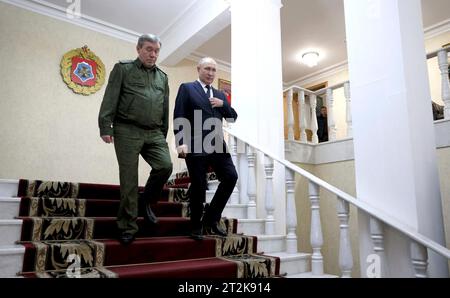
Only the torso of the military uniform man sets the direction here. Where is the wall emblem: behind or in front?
behind

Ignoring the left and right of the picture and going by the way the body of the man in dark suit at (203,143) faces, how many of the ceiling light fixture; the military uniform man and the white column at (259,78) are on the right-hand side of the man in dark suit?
1

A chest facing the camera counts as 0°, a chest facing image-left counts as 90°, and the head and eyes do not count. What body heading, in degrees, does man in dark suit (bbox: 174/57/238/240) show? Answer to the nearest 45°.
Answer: approximately 315°

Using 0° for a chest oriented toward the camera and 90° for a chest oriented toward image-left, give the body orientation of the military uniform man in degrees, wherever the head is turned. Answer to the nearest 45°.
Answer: approximately 315°

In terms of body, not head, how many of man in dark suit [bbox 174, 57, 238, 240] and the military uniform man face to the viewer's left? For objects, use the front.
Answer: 0

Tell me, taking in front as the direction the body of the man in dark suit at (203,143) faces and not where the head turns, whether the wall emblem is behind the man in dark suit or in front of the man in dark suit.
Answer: behind

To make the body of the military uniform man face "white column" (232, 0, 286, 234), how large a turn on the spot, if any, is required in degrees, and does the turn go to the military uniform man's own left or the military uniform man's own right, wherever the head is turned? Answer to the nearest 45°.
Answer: approximately 90° to the military uniform man's own left

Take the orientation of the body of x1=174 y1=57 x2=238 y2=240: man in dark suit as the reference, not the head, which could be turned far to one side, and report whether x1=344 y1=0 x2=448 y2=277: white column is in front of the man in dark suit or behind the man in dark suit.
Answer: in front

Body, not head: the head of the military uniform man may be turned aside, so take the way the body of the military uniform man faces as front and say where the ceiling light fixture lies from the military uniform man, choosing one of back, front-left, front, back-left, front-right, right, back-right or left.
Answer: left
